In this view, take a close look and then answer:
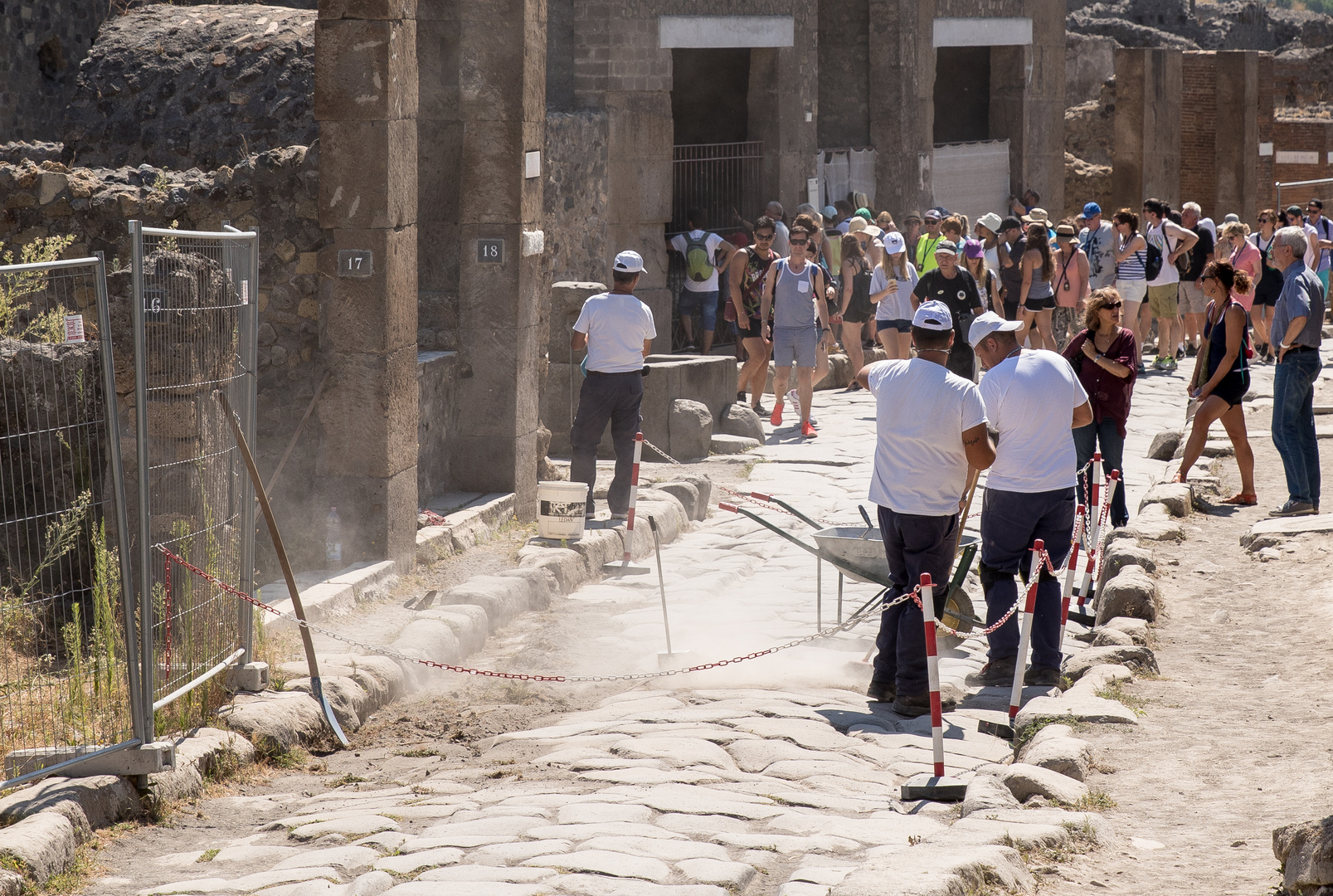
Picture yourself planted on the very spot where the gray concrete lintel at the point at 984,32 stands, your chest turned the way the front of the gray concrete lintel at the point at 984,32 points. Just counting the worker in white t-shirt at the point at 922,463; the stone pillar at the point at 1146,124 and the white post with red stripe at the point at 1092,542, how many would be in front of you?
2

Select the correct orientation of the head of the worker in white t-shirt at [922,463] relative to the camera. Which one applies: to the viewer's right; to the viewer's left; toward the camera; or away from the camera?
away from the camera

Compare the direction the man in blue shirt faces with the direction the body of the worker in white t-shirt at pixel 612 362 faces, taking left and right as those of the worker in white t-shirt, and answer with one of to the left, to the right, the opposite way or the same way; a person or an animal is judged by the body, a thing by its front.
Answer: to the left

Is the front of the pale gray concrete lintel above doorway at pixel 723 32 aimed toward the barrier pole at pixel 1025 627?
yes

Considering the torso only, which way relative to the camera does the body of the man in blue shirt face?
to the viewer's left

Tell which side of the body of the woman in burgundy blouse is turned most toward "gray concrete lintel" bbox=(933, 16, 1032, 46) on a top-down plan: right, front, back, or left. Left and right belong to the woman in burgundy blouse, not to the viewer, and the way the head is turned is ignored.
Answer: back

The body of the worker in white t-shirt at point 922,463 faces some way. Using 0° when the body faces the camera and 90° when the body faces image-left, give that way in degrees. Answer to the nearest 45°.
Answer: approximately 180°

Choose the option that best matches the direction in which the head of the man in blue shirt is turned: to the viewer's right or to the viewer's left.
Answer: to the viewer's left
